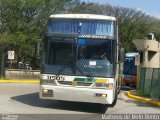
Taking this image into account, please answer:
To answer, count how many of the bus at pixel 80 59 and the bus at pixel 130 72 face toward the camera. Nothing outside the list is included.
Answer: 2

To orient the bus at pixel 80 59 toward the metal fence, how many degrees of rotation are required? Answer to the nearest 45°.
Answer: approximately 135° to its left

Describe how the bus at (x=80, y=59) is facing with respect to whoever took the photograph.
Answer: facing the viewer

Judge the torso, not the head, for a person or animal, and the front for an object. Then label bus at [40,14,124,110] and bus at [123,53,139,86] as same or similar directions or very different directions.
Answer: same or similar directions

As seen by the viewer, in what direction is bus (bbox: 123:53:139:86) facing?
toward the camera

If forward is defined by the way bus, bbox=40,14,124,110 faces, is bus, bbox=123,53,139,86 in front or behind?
behind

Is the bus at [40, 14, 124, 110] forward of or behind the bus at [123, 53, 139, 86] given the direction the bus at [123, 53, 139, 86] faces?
forward
